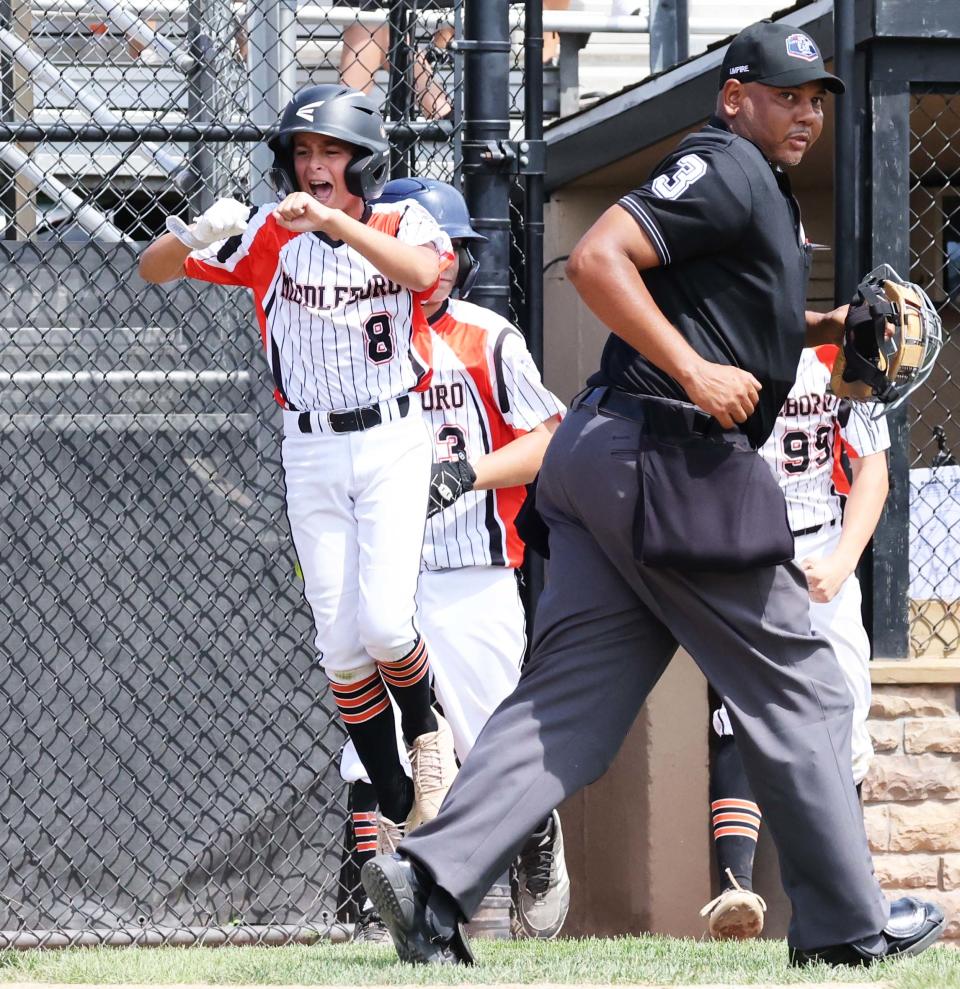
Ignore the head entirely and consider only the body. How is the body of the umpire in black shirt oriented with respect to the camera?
to the viewer's right

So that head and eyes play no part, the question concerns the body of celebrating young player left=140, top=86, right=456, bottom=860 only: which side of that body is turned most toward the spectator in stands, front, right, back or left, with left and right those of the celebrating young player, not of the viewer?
back

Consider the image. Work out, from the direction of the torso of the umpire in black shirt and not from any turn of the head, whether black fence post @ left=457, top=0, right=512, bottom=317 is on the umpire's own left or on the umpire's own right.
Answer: on the umpire's own left

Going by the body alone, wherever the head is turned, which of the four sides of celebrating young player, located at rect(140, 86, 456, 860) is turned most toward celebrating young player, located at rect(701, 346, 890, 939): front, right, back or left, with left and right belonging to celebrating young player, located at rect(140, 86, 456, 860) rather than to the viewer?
left

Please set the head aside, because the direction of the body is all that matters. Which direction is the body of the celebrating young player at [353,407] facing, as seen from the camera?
toward the camera

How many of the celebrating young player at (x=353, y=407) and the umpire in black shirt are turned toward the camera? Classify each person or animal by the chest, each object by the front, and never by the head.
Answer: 1
